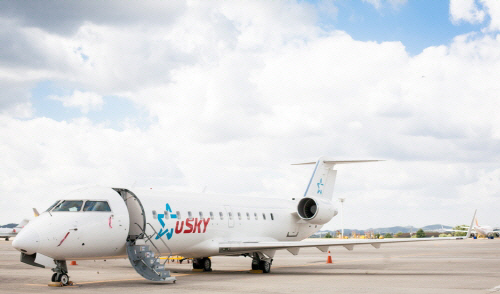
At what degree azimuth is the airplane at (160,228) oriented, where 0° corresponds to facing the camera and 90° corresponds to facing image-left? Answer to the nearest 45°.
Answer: approximately 45°
